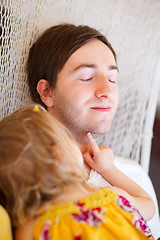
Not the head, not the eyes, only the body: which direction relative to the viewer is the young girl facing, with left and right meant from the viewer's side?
facing away from the viewer and to the right of the viewer
